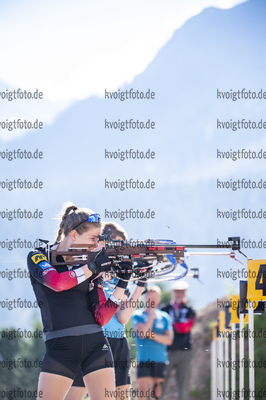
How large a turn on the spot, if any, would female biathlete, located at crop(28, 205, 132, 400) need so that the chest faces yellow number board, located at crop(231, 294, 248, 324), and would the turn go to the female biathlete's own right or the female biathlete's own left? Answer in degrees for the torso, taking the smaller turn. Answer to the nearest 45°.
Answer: approximately 90° to the female biathlete's own left

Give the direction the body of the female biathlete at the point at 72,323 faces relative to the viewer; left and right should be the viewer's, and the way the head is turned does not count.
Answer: facing the viewer and to the right of the viewer

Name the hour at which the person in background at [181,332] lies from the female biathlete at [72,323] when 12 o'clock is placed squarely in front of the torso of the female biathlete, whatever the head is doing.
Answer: The person in background is roughly at 8 o'clock from the female biathlete.

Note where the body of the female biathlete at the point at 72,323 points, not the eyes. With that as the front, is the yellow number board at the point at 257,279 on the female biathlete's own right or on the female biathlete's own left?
on the female biathlete's own left

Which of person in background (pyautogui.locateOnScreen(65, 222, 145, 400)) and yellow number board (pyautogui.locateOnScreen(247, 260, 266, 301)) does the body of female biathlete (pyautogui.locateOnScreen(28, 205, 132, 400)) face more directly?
the yellow number board

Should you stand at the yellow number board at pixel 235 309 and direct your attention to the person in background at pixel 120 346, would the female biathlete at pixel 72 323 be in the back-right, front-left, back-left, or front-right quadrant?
front-left

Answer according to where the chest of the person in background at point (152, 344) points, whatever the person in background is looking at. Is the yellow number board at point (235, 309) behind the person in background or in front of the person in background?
in front

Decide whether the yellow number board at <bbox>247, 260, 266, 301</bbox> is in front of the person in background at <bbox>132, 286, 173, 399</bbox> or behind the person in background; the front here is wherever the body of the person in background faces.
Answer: in front

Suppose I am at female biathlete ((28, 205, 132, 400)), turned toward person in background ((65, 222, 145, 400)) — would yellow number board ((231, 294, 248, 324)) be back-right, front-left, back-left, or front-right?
front-right

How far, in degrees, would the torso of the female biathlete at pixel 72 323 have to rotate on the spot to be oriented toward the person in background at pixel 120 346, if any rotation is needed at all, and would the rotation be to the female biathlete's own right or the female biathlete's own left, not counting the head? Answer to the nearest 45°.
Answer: approximately 135° to the female biathlete's own left

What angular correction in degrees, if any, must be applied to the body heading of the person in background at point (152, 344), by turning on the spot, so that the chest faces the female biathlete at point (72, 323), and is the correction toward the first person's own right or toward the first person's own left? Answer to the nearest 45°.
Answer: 0° — they already face them

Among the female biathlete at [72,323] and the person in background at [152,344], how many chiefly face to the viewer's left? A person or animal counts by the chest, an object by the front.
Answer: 0

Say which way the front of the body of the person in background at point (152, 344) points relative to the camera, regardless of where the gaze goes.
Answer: toward the camera

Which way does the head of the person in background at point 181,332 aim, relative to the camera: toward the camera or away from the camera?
toward the camera
